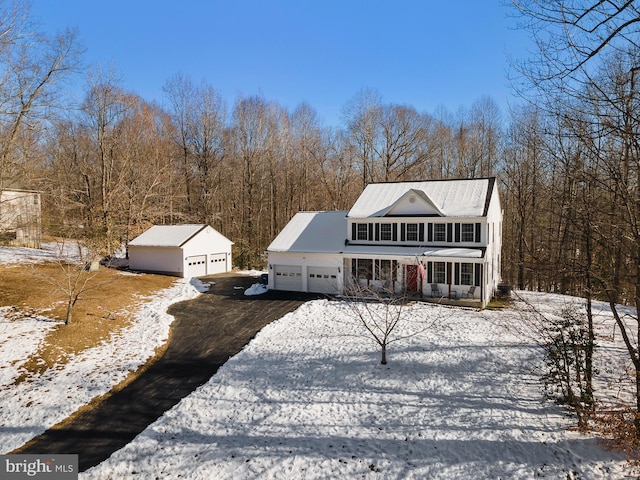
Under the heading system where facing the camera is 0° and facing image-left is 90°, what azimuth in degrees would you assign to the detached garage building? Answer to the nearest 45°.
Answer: approximately 315°

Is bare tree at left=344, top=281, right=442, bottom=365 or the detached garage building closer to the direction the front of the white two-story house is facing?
the bare tree

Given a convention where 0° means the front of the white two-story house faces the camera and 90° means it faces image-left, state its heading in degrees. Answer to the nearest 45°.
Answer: approximately 0°
